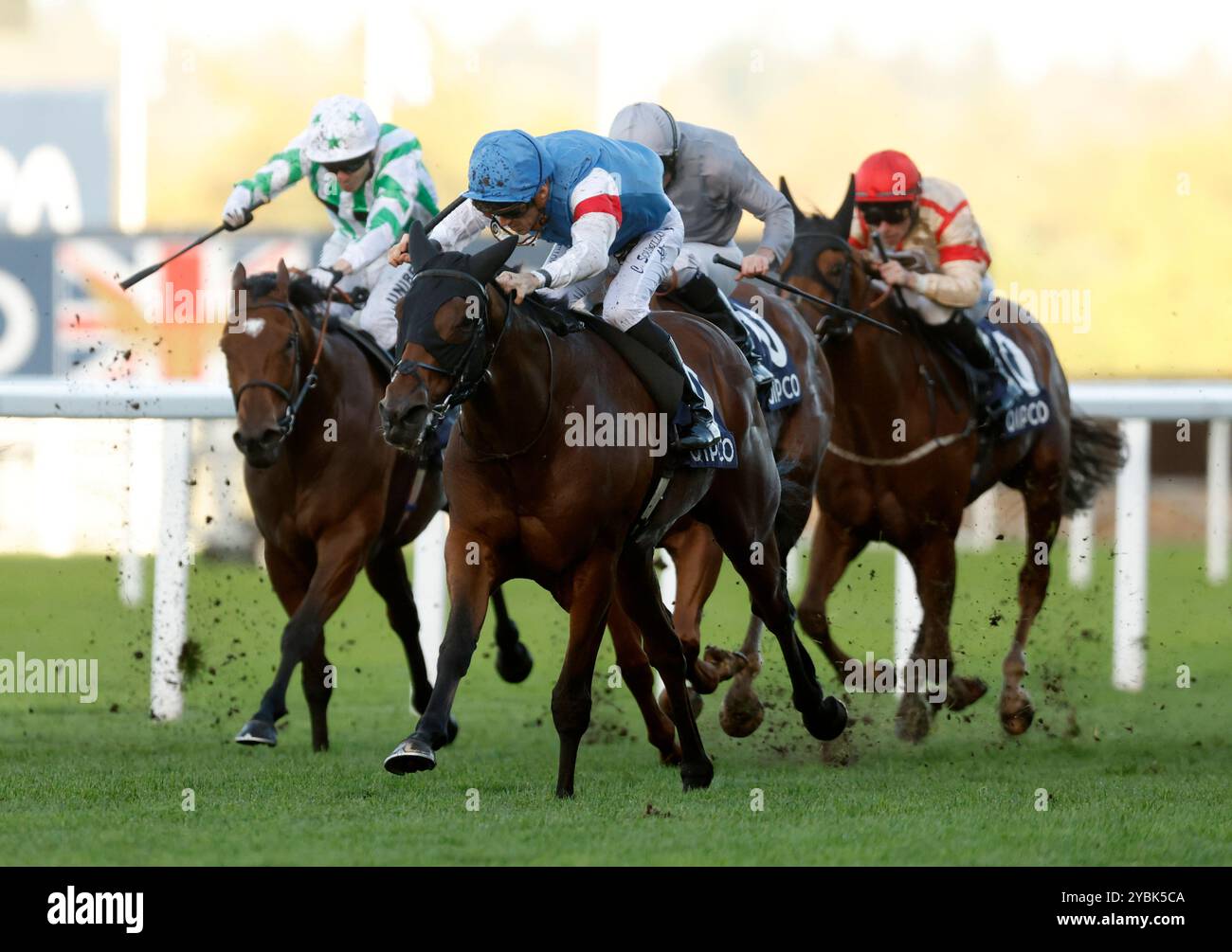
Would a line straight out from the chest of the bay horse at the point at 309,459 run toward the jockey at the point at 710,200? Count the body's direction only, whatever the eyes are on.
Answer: no

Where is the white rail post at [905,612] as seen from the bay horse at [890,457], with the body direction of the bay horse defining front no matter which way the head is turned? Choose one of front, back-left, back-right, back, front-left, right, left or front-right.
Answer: back-right

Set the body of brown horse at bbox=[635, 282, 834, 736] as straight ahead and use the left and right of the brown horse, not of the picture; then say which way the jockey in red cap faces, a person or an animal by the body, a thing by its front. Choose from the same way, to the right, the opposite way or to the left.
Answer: the same way

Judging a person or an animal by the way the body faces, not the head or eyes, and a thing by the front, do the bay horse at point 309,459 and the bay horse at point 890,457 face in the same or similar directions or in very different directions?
same or similar directions

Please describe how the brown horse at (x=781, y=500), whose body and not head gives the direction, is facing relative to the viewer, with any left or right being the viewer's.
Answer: facing the viewer and to the left of the viewer

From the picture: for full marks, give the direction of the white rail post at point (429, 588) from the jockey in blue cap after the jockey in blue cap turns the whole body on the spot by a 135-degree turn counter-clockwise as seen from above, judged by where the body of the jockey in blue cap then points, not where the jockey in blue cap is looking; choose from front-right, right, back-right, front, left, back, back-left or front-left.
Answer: left

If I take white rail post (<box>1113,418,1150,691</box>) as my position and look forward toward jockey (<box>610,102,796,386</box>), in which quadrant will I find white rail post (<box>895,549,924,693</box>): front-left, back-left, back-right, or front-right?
front-right

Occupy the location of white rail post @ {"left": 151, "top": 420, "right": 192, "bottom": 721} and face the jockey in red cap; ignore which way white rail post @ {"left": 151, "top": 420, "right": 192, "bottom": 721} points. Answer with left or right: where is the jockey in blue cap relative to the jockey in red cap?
right

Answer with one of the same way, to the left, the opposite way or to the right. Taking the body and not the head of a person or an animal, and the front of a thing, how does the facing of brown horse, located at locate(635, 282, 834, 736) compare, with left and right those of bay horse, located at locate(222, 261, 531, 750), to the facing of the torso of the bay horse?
the same way

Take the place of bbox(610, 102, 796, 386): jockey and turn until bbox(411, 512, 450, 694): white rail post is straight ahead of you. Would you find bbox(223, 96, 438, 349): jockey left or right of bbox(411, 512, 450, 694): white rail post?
left

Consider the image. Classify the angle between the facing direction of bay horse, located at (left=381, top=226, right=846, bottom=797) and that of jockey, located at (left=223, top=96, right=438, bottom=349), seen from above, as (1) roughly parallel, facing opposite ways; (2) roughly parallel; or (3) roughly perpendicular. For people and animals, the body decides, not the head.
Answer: roughly parallel
